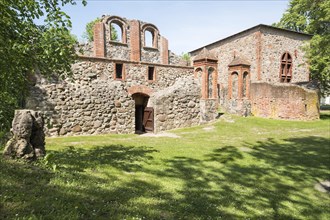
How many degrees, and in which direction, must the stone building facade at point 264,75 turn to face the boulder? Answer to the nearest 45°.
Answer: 0° — it already faces it

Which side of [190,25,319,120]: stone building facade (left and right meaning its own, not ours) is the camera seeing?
front
